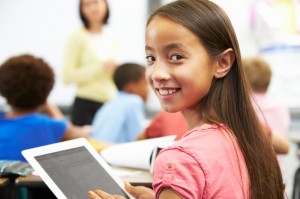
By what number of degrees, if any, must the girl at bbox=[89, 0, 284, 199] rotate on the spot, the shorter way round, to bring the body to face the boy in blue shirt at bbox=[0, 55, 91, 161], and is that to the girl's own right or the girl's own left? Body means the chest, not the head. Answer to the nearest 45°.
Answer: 0° — they already face them

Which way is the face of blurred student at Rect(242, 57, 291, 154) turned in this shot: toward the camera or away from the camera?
away from the camera

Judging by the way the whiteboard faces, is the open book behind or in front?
in front

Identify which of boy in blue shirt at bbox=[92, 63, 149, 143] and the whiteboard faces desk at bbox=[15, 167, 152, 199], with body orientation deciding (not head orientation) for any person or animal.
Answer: the whiteboard

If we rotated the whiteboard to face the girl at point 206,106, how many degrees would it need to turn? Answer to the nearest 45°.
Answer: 0° — it already faces them

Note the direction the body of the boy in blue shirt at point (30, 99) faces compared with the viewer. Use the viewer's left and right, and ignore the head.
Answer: facing away from the viewer

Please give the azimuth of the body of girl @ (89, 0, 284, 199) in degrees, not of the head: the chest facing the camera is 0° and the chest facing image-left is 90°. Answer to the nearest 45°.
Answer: approximately 135°

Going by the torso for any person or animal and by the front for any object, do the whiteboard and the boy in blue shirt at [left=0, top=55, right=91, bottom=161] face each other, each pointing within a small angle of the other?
yes

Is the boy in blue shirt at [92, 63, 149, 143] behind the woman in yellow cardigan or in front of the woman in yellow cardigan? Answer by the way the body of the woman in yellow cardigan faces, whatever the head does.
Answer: in front

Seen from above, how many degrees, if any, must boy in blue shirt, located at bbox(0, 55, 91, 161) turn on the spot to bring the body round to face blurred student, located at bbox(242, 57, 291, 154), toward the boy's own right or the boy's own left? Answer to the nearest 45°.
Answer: approximately 90° to the boy's own right

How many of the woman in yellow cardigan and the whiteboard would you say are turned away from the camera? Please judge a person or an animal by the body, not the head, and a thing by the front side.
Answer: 0

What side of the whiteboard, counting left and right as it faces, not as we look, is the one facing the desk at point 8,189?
front

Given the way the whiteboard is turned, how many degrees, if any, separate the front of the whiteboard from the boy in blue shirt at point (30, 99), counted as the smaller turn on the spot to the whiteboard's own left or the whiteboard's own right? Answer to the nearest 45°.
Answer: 0° — it already faces them

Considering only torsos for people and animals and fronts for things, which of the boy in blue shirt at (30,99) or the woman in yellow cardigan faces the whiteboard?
the boy in blue shirt
